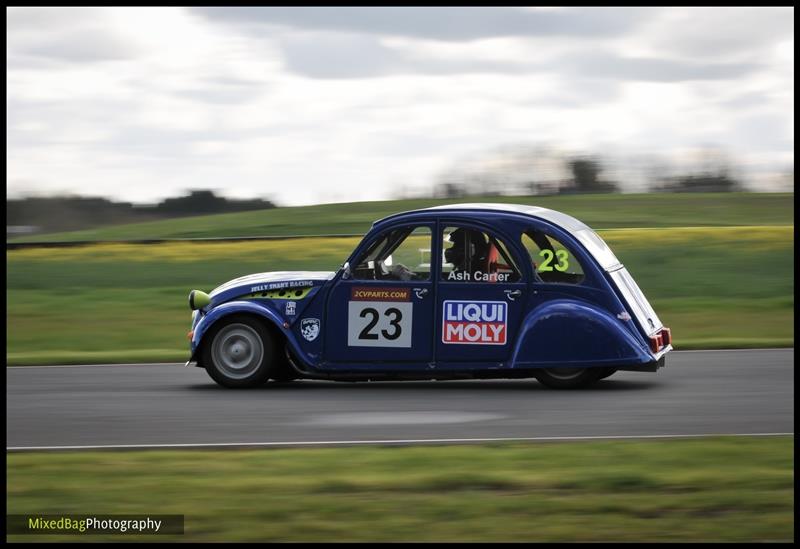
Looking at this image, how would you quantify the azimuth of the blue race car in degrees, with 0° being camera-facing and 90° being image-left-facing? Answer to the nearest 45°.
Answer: approximately 90°
